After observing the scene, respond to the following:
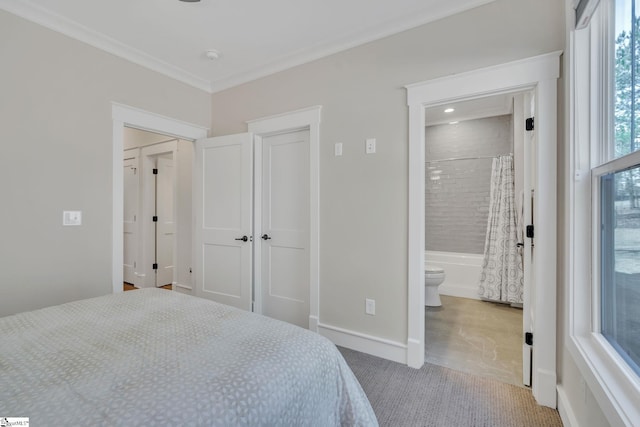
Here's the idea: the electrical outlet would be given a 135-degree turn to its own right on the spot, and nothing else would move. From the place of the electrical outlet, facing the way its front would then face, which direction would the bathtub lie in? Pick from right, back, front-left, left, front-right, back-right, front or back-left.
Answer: front-right

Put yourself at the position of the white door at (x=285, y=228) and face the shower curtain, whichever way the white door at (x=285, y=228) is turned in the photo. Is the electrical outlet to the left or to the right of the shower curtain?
right

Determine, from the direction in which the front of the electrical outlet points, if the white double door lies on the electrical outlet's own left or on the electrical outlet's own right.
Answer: on the electrical outlet's own right

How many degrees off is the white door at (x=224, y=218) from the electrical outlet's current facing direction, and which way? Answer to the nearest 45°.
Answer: approximately 45° to its right

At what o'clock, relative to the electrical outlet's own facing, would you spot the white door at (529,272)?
The white door is roughly at 8 o'clock from the electrical outlet.

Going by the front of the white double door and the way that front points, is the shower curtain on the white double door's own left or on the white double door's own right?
on the white double door's own left

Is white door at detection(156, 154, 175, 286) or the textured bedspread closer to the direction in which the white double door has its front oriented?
the textured bedspread

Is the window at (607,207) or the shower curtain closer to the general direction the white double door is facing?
the window

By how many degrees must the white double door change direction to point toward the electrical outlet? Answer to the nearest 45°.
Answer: approximately 90° to its left

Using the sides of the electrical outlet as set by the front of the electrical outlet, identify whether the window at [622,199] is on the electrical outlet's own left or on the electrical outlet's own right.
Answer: on the electrical outlet's own left

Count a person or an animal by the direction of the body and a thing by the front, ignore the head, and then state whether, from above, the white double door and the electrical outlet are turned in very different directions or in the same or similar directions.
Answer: same or similar directions

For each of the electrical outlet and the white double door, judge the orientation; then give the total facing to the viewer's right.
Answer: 0

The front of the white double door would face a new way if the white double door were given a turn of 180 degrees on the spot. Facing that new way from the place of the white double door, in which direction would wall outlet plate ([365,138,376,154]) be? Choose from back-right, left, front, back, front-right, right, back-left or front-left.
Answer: right

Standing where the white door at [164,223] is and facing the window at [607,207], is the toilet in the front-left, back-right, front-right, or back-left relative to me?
front-left

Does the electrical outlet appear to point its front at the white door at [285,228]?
no

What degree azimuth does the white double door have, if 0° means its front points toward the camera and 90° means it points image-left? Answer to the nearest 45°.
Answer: approximately 45°

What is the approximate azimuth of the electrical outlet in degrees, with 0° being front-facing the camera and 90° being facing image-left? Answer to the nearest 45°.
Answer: approximately 45°
